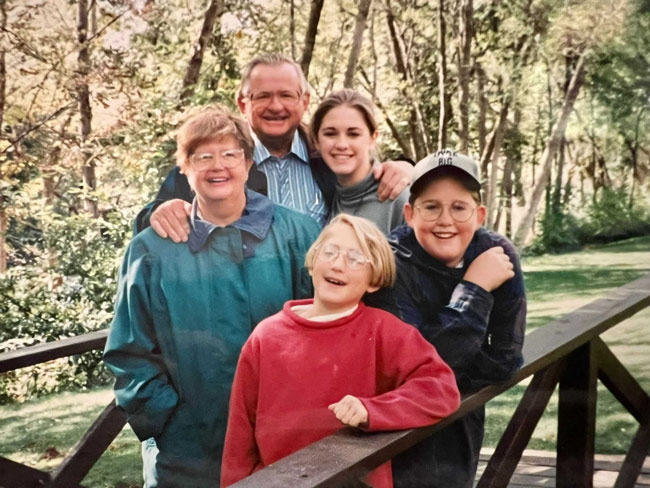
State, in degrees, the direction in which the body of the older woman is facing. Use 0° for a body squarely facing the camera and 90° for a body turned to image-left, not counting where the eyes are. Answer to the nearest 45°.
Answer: approximately 0°

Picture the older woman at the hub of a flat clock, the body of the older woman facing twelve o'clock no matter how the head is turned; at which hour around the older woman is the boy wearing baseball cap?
The boy wearing baseball cap is roughly at 9 o'clock from the older woman.

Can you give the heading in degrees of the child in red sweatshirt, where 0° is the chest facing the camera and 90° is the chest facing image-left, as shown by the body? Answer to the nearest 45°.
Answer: approximately 0°

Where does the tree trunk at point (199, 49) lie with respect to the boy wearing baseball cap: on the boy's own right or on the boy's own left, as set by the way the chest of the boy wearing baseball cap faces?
on the boy's own right

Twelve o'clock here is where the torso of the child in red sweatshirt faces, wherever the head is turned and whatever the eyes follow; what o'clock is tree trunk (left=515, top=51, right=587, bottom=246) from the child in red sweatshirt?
The tree trunk is roughly at 8 o'clock from the child in red sweatshirt.
